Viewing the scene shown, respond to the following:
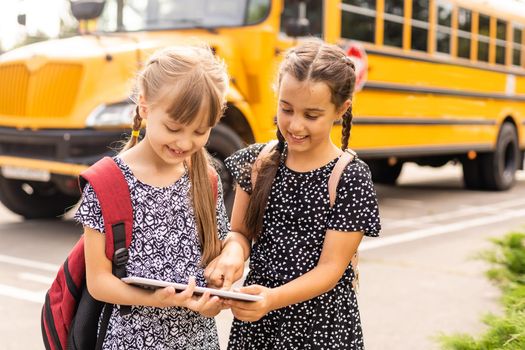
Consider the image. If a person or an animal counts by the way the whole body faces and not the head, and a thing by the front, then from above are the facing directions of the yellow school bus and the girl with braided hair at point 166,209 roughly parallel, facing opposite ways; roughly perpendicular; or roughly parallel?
roughly perpendicular

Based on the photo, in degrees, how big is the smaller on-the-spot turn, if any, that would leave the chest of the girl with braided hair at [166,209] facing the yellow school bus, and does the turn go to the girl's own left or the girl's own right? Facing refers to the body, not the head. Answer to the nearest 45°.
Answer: approximately 135° to the girl's own left

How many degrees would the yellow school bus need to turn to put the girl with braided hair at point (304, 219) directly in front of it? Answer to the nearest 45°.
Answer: approximately 45° to its left

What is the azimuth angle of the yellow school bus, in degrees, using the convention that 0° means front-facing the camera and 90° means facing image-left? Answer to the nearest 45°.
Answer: approximately 45°

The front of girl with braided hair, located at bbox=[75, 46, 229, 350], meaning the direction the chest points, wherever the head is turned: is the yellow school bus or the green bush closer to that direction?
the green bush

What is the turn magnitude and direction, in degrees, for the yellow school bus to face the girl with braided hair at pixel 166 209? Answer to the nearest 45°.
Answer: approximately 45° to its left

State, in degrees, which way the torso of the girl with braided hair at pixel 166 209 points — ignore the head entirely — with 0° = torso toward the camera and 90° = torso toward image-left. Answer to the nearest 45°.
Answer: approximately 315°

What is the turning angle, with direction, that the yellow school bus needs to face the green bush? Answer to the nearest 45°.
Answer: approximately 45° to its left
